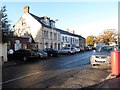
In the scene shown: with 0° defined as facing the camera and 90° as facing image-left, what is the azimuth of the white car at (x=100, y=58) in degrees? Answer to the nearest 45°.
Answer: approximately 0°

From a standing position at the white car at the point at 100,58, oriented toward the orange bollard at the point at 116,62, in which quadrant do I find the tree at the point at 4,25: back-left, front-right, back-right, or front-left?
back-right

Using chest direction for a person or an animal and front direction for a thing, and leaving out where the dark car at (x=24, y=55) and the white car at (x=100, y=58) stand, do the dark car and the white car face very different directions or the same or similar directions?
very different directions

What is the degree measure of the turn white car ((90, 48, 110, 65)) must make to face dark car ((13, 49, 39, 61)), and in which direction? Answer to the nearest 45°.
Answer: approximately 135° to its right

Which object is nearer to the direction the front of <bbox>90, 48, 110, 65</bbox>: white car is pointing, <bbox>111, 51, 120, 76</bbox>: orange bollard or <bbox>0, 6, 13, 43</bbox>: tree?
the orange bollard

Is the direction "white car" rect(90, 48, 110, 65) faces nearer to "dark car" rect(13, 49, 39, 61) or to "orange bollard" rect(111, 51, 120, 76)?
the orange bollard

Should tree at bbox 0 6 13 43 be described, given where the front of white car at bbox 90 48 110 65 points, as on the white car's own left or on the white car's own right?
on the white car's own right

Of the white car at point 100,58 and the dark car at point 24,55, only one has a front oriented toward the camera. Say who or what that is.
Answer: the white car

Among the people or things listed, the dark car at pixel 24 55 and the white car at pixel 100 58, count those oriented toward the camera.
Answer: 1

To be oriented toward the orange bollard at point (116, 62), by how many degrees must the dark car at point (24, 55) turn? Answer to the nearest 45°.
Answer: approximately 135° to its right
